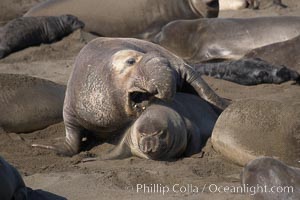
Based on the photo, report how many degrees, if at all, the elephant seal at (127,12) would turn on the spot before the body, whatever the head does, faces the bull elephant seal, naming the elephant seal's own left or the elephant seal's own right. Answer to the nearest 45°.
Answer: approximately 90° to the elephant seal's own right

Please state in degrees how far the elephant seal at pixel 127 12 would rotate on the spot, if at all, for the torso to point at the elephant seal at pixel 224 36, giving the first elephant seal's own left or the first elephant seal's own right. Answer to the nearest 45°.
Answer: approximately 45° to the first elephant seal's own right

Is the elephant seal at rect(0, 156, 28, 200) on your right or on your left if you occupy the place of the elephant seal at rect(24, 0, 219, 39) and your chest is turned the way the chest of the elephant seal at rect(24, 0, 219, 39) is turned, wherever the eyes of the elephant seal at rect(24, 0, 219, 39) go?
on your right

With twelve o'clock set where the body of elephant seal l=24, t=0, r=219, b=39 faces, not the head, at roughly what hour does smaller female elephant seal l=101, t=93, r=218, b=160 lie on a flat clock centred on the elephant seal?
The smaller female elephant seal is roughly at 3 o'clock from the elephant seal.

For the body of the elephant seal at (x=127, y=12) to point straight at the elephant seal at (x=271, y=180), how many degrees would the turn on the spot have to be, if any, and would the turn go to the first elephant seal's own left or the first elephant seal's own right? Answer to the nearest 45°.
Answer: approximately 90° to the first elephant seal's own right

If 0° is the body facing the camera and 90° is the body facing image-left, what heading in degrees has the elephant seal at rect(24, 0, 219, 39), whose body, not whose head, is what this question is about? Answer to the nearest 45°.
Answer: approximately 270°

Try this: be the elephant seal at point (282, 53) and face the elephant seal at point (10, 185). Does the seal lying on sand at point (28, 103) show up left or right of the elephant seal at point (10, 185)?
right

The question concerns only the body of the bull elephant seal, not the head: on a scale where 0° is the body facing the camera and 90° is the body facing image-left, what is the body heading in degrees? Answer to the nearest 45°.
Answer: approximately 315°

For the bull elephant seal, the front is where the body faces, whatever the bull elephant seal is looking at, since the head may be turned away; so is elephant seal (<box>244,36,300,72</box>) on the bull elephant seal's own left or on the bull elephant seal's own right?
on the bull elephant seal's own left
